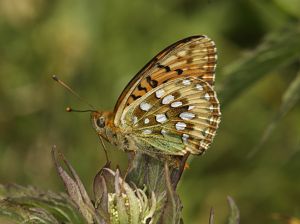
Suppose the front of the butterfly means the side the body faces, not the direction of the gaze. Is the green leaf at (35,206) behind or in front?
in front

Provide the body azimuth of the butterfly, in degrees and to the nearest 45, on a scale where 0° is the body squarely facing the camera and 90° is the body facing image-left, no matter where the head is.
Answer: approximately 90°
